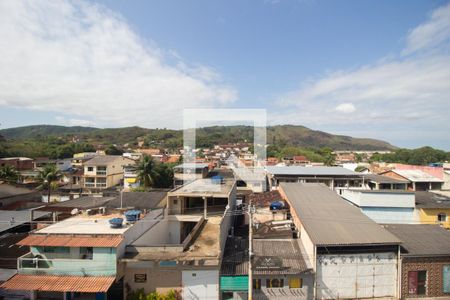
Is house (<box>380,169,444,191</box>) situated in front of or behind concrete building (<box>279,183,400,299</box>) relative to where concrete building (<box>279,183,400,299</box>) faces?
behind

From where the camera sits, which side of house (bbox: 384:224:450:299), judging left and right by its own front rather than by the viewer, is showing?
front

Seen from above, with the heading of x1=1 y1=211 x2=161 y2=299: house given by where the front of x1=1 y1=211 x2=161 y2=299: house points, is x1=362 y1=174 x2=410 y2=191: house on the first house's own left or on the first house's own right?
on the first house's own left

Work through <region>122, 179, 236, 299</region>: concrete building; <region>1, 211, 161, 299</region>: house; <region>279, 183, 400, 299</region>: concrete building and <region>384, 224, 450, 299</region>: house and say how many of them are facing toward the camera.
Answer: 4

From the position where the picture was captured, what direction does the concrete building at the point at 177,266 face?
facing the viewer

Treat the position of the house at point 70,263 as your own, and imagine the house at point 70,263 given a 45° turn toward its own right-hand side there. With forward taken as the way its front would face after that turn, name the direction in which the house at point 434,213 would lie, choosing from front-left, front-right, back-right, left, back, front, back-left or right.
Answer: back-left

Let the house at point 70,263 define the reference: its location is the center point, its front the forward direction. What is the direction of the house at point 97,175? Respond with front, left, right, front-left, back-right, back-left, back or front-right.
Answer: back

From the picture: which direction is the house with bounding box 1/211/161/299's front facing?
toward the camera

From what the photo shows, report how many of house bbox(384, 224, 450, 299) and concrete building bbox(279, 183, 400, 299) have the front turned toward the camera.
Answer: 2

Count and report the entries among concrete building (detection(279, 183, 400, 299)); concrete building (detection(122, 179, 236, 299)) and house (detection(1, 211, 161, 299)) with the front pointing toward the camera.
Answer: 3

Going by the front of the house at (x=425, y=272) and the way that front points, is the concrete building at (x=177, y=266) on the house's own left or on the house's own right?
on the house's own right

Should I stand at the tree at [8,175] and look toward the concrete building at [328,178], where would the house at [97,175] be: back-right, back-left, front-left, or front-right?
front-left
